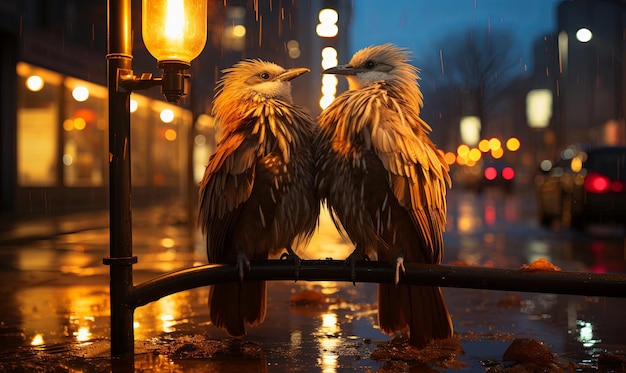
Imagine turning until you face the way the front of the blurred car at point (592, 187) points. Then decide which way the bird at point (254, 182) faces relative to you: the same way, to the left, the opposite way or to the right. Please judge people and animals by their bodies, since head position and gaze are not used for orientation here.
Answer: the opposite way

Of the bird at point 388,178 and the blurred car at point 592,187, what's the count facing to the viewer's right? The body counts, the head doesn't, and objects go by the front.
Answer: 0

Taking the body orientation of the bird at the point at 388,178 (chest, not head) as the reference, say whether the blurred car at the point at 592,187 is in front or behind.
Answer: behind

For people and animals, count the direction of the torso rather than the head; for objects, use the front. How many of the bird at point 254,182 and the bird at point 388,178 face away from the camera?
0

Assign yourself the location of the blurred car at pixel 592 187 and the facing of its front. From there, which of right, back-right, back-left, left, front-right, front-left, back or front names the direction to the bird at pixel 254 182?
back-left

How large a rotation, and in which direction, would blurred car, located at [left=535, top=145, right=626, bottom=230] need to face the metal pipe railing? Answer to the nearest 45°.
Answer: approximately 135° to its left

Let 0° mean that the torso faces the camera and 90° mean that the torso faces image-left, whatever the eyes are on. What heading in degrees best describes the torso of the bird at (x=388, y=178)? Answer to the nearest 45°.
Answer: approximately 45°

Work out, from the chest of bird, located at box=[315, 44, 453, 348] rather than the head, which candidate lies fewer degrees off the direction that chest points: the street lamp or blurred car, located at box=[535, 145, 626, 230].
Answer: the street lamp

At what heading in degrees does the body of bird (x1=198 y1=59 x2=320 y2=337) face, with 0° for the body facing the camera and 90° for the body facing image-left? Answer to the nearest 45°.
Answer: approximately 315°

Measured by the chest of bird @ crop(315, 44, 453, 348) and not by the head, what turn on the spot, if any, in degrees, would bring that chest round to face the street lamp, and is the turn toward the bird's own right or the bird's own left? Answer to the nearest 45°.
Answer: approximately 45° to the bird's own right

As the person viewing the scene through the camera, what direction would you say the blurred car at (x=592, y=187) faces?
facing away from the viewer and to the left of the viewer

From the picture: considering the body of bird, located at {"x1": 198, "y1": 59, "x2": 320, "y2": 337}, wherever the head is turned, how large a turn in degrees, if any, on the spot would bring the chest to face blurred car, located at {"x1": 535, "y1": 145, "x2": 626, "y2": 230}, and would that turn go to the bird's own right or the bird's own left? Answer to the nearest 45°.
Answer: approximately 90° to the bird's own left
